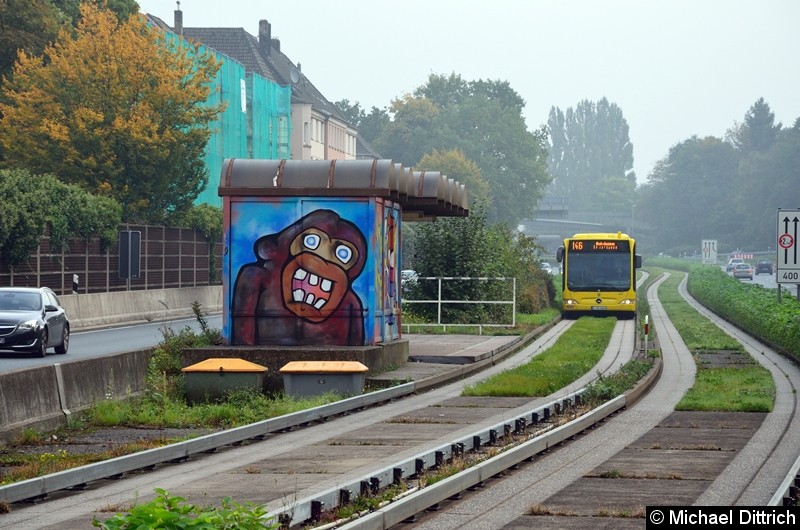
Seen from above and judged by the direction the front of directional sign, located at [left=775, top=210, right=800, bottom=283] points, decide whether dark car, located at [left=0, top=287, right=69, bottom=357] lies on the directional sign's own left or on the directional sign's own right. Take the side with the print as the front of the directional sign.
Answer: on the directional sign's own right

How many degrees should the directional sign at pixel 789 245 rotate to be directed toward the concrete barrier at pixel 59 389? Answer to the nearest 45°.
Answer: approximately 45° to its right

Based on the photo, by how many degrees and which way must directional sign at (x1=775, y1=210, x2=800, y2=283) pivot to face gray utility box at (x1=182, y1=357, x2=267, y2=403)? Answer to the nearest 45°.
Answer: approximately 45° to its right

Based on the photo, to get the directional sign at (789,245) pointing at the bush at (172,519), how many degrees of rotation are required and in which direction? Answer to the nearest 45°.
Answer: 0° — it already faces it

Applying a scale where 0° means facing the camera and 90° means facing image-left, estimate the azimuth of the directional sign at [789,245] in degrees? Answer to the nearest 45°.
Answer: approximately 0°

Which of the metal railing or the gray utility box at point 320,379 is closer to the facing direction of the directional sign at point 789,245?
the gray utility box

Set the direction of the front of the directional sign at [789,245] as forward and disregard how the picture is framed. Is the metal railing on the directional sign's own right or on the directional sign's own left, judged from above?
on the directional sign's own right
